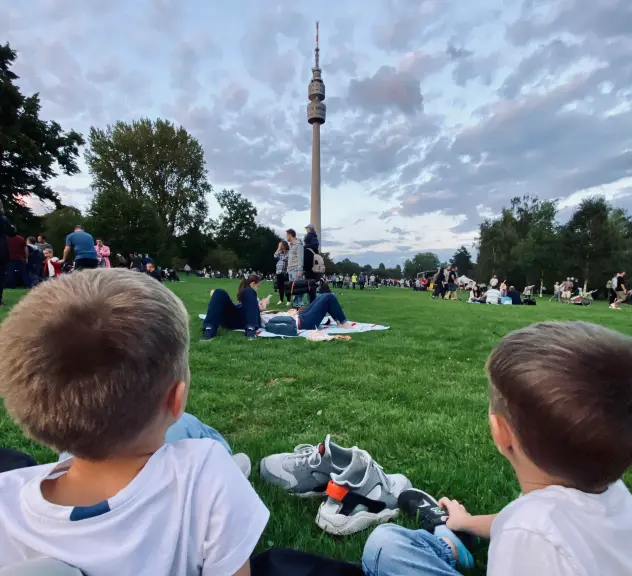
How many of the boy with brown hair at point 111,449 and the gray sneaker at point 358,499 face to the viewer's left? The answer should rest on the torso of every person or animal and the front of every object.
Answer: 0

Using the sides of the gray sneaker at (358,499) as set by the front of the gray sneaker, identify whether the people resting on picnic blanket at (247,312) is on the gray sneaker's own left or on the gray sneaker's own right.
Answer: on the gray sneaker's own left

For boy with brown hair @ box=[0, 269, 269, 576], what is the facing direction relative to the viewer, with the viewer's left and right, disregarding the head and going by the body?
facing away from the viewer

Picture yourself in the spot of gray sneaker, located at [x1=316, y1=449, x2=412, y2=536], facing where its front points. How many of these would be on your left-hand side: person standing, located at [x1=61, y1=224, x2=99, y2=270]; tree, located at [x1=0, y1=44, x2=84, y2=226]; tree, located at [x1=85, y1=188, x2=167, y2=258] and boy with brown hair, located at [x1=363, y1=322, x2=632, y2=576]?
3

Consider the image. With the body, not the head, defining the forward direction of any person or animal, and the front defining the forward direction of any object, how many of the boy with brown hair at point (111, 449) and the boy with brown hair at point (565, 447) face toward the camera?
0

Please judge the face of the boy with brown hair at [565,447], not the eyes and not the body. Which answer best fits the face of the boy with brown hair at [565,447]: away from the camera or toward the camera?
away from the camera

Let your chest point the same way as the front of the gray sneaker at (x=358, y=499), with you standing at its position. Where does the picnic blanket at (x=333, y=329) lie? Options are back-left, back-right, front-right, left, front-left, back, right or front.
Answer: front-left

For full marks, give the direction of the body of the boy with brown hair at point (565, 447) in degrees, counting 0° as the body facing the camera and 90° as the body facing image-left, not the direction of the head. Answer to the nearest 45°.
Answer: approximately 135°

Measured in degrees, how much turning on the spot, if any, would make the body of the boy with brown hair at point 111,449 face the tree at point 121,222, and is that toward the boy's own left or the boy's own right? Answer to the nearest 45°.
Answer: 0° — they already face it

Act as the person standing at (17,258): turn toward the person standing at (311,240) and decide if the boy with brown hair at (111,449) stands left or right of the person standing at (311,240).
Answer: right

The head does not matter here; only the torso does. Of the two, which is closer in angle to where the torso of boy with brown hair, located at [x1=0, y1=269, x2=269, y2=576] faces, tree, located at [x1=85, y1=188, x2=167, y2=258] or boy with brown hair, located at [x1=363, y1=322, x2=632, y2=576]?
the tree

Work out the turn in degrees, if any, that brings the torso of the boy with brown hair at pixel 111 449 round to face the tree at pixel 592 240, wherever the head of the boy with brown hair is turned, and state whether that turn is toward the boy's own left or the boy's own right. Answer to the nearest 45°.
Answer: approximately 45° to the boy's own right
